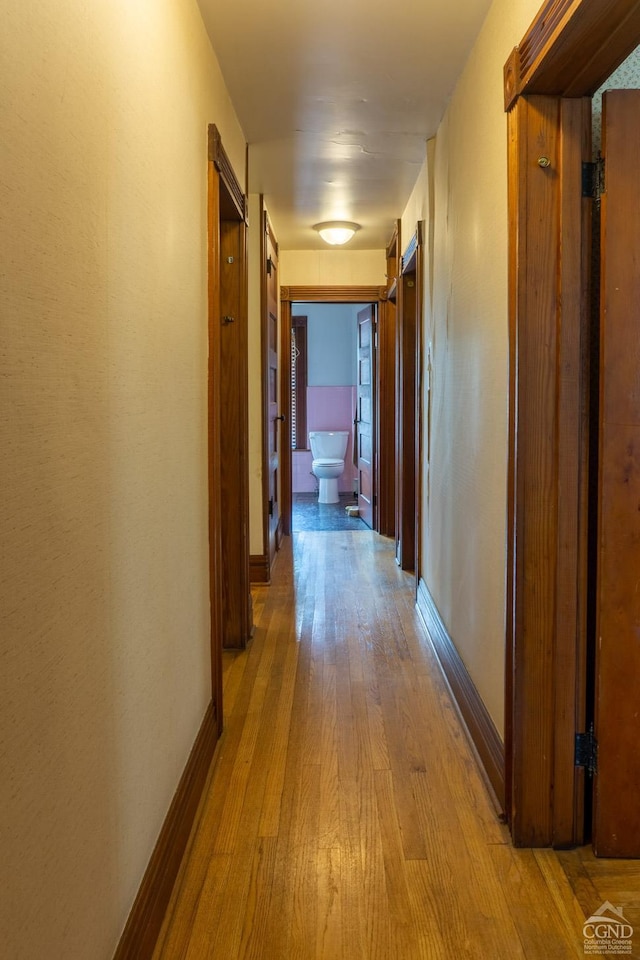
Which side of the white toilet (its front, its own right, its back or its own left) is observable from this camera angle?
front

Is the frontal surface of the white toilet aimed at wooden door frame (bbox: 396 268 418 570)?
yes

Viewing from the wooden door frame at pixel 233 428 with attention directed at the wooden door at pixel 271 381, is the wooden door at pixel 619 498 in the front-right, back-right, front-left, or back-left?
back-right

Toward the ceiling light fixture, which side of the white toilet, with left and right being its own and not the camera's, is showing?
front

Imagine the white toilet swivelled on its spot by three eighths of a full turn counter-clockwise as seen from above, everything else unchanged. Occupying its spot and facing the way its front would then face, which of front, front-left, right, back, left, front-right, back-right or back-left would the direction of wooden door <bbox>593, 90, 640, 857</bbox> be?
back-right

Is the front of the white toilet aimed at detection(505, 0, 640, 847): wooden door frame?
yes

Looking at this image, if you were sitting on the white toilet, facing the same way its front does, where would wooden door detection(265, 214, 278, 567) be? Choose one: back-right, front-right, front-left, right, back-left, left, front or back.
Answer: front

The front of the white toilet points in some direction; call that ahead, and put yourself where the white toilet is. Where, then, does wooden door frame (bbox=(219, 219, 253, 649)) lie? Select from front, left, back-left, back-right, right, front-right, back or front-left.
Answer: front
